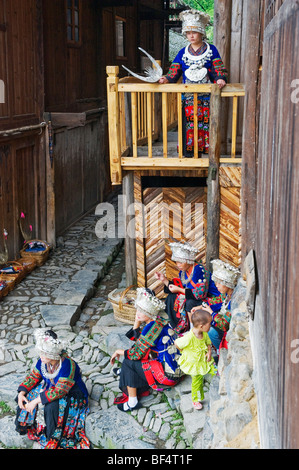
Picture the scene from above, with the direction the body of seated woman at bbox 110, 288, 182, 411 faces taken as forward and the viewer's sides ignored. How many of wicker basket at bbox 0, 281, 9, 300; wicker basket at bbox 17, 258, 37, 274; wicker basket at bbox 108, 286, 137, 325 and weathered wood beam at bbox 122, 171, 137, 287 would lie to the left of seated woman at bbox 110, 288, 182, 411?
0

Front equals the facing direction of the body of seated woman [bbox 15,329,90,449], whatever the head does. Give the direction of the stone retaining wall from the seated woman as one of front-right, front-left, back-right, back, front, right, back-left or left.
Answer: left

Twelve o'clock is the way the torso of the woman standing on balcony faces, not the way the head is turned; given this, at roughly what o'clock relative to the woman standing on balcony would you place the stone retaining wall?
The stone retaining wall is roughly at 12 o'clock from the woman standing on balcony.

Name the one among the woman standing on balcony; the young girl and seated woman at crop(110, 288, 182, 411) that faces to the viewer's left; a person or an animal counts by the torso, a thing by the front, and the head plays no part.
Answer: the seated woman

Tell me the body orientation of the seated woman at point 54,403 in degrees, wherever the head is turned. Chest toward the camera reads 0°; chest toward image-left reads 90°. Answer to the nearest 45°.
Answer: approximately 45°

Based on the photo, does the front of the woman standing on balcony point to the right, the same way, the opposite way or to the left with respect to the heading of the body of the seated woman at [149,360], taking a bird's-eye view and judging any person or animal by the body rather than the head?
to the left

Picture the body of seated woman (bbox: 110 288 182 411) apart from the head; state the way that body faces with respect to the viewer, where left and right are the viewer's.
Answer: facing to the left of the viewer

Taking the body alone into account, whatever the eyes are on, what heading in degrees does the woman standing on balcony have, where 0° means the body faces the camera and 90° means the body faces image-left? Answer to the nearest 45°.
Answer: approximately 0°

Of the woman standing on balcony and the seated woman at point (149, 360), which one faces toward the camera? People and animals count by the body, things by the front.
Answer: the woman standing on balcony

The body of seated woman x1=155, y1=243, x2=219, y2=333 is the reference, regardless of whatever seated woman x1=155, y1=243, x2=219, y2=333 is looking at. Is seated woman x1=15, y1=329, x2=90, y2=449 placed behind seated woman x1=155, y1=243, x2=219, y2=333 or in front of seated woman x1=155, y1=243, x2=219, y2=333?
in front

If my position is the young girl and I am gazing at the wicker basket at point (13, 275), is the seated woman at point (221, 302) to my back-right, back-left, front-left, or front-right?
front-right
